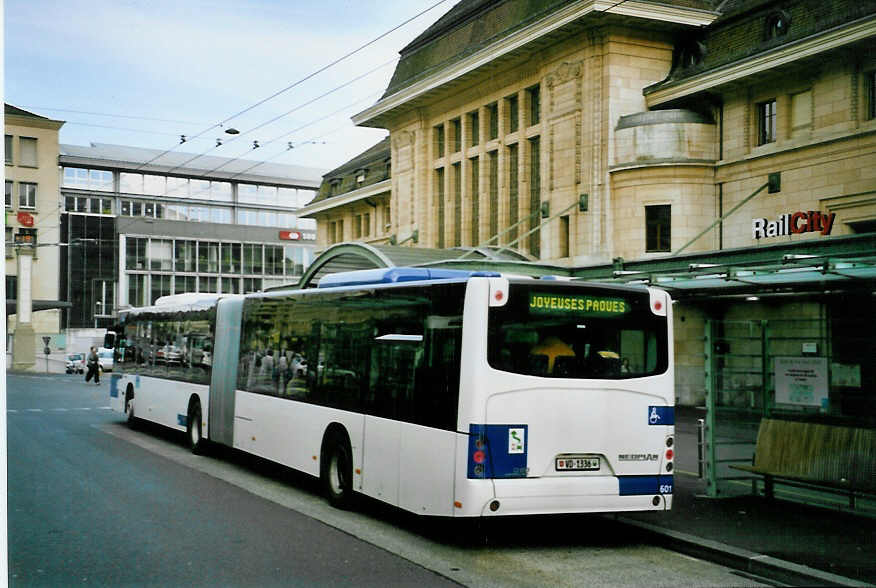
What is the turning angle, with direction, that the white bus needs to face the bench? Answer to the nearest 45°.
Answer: approximately 135° to its right

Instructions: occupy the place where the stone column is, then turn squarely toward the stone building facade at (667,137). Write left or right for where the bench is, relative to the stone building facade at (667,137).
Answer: right

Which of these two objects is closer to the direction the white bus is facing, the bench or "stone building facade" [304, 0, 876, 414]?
the stone building facade

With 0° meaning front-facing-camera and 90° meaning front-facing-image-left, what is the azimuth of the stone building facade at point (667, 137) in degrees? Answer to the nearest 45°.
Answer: approximately 45°

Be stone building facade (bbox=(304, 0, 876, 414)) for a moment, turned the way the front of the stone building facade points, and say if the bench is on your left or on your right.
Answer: on your left

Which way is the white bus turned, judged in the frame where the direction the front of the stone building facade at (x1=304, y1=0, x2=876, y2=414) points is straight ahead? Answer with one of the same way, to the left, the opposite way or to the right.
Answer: to the right

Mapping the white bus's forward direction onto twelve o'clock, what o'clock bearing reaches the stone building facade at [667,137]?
The stone building facade is roughly at 2 o'clock from the white bus.

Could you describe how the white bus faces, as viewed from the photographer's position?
facing away from the viewer and to the left of the viewer
